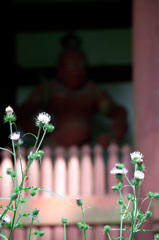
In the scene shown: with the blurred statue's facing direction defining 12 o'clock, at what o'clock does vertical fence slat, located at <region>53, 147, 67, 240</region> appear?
The vertical fence slat is roughly at 12 o'clock from the blurred statue.

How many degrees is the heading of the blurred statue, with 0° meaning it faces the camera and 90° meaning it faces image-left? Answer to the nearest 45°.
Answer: approximately 0°

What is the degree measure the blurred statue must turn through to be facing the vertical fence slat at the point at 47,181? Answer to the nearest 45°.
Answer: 0° — it already faces it

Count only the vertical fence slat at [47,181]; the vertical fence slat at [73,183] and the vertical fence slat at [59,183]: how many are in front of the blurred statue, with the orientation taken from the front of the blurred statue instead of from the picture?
3

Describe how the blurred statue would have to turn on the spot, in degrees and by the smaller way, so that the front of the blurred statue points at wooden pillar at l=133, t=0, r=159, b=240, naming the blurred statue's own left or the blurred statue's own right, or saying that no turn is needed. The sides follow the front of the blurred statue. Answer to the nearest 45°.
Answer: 0° — it already faces it
